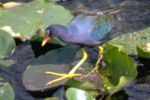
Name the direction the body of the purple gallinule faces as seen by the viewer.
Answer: to the viewer's left

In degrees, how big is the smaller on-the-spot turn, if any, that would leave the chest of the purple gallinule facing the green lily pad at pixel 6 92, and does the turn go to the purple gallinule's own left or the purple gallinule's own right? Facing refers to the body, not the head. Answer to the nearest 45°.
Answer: approximately 45° to the purple gallinule's own left

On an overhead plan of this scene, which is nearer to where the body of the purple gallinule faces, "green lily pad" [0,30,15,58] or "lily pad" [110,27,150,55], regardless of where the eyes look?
the green lily pad

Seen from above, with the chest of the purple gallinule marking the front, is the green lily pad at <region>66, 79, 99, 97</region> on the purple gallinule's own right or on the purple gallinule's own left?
on the purple gallinule's own left

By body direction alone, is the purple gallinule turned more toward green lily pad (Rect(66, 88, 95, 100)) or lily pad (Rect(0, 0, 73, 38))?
the lily pad

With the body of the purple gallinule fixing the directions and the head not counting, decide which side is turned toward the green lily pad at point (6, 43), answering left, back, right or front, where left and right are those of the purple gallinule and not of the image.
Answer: front

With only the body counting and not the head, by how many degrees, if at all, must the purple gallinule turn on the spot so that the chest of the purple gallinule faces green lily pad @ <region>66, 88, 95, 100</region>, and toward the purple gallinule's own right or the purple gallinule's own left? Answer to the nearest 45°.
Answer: approximately 90° to the purple gallinule's own left
